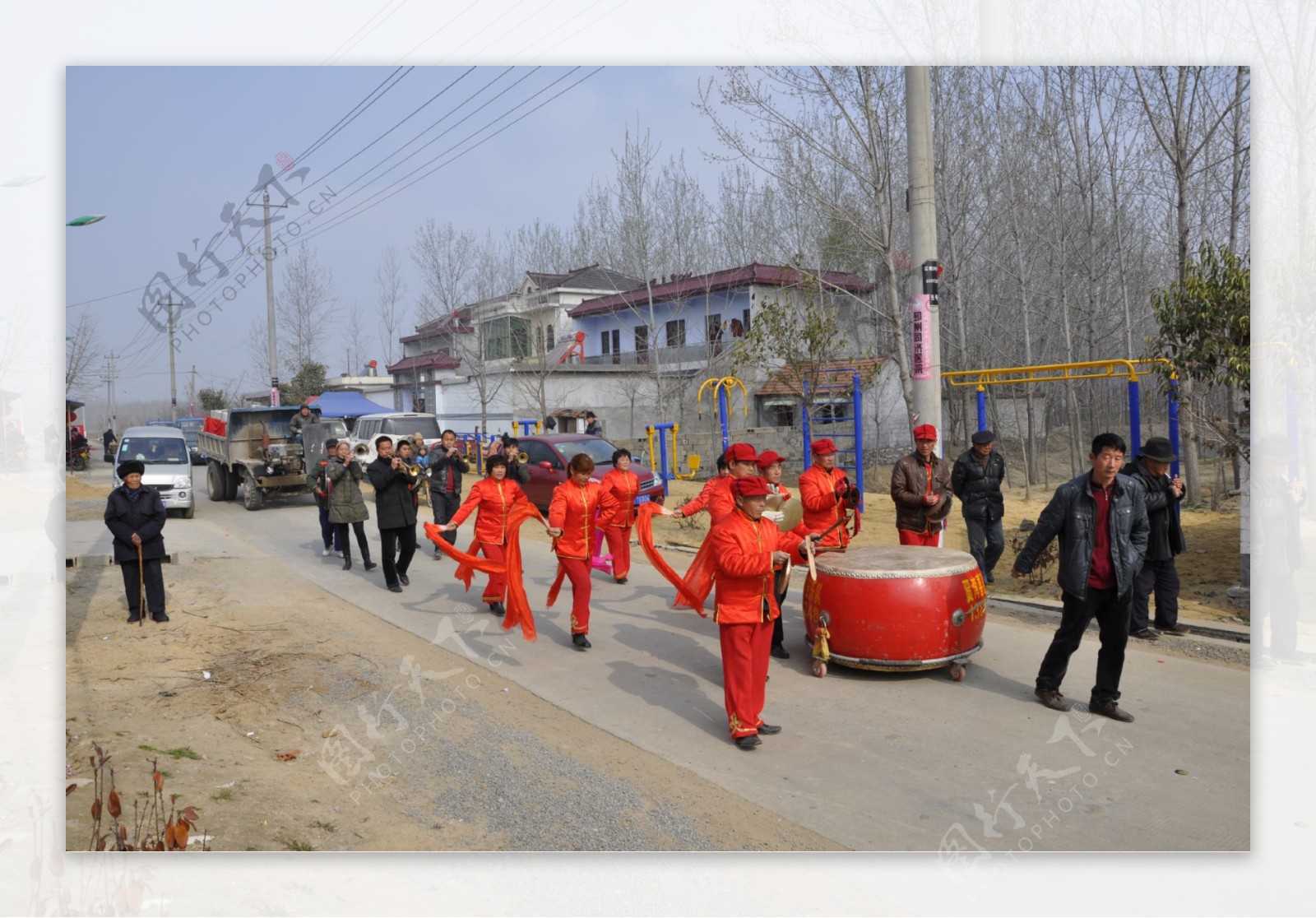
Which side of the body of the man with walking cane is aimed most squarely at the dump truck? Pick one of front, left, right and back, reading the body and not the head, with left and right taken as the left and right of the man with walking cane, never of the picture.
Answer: back

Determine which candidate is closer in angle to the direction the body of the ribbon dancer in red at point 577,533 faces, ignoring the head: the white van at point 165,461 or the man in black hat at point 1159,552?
the man in black hat

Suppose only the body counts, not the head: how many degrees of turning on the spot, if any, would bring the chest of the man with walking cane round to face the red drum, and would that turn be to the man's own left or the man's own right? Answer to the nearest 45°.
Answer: approximately 45° to the man's own left

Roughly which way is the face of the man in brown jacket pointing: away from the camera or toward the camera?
toward the camera

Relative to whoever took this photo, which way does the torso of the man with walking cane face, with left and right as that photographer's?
facing the viewer

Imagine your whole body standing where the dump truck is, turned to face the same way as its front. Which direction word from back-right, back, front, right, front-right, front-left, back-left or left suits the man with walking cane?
front-right

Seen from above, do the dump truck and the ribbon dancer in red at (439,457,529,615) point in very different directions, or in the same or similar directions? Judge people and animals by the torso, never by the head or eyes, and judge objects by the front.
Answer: same or similar directions

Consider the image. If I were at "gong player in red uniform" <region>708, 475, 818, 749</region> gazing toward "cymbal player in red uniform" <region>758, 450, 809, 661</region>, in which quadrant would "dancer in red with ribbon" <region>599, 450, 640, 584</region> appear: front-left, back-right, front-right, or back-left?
front-left

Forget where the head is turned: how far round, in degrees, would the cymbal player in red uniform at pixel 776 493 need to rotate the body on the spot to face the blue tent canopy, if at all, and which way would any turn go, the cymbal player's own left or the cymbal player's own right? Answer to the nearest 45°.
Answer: approximately 180°

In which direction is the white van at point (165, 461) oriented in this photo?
toward the camera

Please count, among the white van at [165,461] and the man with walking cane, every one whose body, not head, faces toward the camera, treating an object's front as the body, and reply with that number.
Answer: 2

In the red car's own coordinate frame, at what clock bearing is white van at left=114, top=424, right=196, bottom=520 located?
The white van is roughly at 5 o'clock from the red car.
